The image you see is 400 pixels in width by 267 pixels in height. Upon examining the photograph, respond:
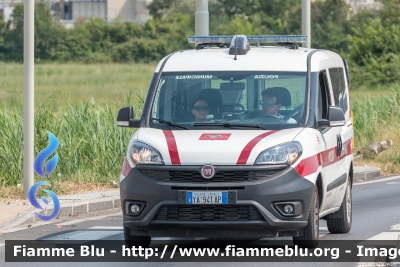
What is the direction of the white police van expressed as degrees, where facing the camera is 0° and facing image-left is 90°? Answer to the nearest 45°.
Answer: approximately 0°

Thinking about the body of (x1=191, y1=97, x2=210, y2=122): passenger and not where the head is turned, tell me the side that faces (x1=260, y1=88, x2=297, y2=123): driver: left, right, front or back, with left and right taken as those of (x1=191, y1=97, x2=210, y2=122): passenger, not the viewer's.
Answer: left
